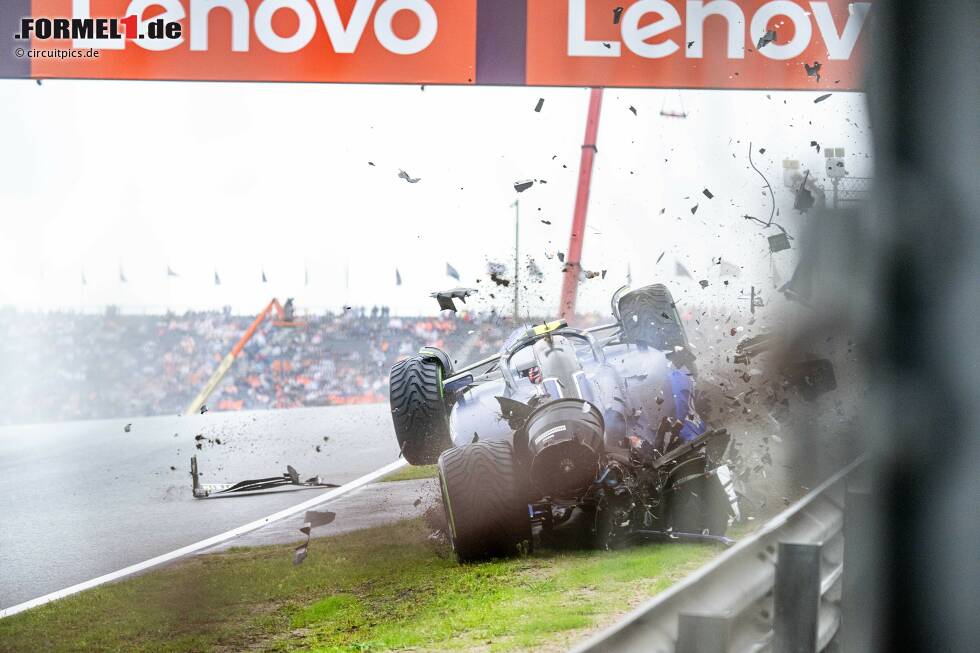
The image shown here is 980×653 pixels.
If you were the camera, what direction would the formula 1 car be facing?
facing away from the viewer

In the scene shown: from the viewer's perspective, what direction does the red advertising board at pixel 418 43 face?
toward the camera

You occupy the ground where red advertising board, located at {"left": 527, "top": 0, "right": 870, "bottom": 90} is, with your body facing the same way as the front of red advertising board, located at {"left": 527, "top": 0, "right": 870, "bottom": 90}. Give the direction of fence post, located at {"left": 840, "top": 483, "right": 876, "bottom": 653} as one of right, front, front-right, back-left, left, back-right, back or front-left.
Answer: front

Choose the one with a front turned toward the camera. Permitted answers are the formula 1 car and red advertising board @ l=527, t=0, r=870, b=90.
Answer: the red advertising board

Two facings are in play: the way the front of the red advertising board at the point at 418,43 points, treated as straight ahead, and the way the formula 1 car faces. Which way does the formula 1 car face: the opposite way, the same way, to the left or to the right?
the opposite way

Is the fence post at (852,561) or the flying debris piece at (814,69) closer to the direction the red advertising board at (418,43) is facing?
the fence post

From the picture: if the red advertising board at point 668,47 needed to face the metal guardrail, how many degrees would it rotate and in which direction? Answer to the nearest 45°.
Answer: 0° — it already faces it

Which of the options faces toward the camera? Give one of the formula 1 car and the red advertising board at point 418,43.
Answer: the red advertising board

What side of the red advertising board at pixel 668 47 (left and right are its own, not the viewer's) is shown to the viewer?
front

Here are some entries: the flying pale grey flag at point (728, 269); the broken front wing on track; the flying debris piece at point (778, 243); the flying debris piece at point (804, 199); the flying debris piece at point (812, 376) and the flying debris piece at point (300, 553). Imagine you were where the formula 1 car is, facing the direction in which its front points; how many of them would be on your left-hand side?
2

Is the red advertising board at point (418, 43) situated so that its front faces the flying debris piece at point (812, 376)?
no

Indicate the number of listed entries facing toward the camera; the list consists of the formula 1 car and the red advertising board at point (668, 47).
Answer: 1
